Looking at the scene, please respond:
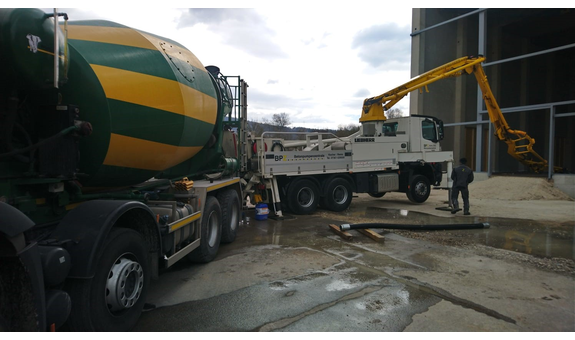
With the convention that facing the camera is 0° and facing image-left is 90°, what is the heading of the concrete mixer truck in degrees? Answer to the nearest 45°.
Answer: approximately 45°

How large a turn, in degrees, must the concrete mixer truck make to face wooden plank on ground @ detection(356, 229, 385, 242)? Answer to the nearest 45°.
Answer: approximately 180°

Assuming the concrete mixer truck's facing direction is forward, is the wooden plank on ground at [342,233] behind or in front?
behind
